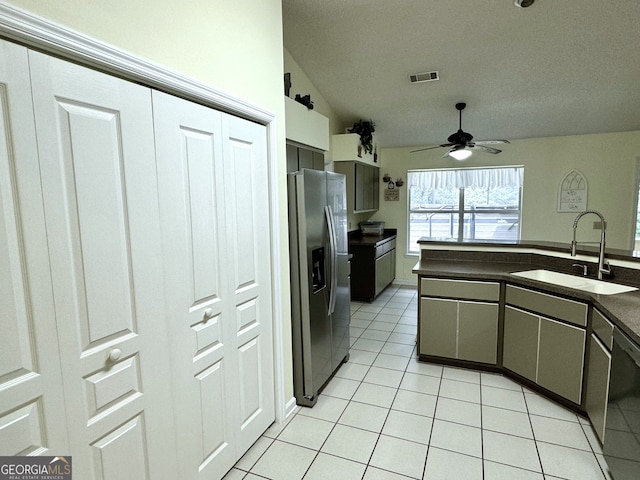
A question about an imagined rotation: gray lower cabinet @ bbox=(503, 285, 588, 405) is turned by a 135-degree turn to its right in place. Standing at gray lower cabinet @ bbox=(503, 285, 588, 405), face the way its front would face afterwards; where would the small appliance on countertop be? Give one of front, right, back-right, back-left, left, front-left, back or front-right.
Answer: front-left

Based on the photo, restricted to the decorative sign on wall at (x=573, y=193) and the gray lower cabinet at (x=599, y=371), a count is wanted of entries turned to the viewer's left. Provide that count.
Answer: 1

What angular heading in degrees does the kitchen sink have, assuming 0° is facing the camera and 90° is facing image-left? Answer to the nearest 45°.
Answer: approximately 45°

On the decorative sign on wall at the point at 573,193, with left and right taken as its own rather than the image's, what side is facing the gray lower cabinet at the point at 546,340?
front

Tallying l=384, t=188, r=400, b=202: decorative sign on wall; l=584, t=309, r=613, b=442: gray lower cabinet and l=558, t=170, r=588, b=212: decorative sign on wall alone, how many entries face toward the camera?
2

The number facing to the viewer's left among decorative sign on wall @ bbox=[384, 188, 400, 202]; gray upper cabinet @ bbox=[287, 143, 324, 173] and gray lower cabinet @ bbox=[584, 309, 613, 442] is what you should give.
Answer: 1

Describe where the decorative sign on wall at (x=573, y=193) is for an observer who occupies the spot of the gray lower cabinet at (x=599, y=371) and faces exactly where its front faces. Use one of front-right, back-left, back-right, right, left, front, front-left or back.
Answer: right

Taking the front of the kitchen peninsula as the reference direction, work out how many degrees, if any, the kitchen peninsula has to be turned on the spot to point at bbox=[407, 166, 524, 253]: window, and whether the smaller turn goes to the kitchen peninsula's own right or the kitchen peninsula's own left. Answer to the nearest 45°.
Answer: approximately 135° to the kitchen peninsula's own right

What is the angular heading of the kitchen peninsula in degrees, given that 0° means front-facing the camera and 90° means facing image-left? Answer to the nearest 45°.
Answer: approximately 45°

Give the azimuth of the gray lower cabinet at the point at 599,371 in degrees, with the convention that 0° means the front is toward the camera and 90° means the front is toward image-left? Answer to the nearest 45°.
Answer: approximately 90°

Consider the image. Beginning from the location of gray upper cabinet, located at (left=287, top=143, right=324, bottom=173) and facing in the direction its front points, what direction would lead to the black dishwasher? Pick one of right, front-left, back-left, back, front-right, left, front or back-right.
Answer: front

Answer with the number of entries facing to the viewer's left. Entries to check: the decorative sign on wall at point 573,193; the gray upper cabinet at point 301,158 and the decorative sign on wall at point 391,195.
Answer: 0

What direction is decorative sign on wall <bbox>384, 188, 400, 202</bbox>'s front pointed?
toward the camera

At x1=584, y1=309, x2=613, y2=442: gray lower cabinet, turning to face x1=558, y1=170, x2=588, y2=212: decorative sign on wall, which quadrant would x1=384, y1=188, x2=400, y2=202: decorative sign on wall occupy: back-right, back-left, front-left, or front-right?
front-left

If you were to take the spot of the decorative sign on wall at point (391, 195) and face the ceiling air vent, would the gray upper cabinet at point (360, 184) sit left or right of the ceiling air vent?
right

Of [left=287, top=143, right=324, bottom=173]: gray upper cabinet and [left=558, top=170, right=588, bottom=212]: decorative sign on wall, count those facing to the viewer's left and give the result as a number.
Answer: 0
